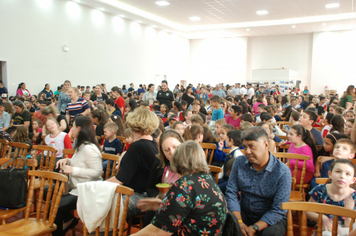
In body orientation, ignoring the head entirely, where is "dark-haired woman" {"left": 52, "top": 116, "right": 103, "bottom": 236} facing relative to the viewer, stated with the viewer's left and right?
facing to the left of the viewer

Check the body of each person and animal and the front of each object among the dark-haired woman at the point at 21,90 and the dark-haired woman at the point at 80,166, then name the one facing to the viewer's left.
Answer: the dark-haired woman at the point at 80,166

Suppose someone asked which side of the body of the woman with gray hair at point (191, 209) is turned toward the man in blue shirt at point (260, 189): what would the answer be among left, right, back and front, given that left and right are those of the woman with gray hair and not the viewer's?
right

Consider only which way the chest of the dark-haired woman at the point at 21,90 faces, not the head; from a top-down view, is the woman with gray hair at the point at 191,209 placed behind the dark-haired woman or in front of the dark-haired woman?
in front

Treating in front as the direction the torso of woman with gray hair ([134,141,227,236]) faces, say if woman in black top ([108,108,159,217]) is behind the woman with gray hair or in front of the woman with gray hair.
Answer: in front

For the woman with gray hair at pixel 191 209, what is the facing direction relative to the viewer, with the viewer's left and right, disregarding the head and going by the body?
facing away from the viewer and to the left of the viewer

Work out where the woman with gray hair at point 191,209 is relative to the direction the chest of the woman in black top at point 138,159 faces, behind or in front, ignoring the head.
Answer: behind

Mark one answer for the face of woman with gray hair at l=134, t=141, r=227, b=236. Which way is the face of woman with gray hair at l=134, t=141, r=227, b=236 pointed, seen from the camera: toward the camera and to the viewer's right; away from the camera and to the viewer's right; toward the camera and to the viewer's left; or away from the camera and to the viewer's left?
away from the camera and to the viewer's left

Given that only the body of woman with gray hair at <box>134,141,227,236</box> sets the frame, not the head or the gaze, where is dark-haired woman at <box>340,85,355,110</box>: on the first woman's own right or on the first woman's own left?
on the first woman's own right

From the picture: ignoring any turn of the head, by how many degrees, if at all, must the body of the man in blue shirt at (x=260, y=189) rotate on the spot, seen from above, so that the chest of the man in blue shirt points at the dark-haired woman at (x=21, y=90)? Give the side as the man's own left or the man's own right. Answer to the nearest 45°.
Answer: approximately 90° to the man's own right

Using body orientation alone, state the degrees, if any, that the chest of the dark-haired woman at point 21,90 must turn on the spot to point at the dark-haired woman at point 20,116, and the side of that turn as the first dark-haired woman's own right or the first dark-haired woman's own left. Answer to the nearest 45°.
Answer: approximately 45° to the first dark-haired woman's own right

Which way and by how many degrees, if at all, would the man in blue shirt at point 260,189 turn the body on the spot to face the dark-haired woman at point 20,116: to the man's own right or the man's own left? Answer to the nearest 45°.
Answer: approximately 90° to the man's own right

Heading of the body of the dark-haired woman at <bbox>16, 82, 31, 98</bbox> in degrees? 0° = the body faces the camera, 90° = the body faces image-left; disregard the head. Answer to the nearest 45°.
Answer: approximately 315°

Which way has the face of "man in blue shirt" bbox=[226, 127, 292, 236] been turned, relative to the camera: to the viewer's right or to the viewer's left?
to the viewer's left
